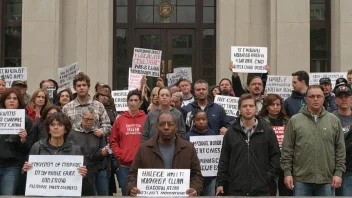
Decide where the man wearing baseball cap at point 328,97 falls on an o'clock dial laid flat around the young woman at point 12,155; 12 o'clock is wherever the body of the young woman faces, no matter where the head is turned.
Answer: The man wearing baseball cap is roughly at 9 o'clock from the young woman.

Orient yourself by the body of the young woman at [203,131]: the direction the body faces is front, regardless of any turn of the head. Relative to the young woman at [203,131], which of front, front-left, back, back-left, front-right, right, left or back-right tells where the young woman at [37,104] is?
right

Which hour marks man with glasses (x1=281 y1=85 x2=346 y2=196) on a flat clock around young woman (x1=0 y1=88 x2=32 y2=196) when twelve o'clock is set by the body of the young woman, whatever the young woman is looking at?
The man with glasses is roughly at 10 o'clock from the young woman.

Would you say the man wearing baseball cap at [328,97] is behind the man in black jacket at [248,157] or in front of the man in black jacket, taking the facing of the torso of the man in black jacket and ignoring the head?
behind
